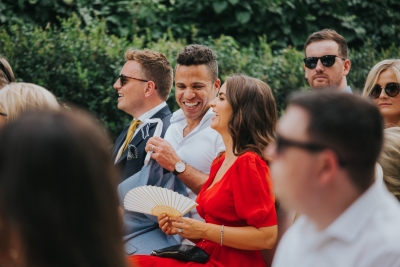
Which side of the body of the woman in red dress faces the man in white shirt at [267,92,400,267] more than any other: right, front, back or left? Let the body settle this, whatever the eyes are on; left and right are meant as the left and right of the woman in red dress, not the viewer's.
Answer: left

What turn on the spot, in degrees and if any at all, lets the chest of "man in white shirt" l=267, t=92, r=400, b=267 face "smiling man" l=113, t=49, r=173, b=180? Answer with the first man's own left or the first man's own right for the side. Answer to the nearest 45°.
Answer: approximately 45° to the first man's own right

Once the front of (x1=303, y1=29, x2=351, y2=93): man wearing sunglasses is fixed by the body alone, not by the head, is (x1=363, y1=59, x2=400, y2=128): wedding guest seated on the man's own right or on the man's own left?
on the man's own left

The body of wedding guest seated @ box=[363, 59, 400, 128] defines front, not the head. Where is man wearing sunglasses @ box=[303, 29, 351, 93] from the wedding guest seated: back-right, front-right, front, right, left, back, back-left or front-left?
right

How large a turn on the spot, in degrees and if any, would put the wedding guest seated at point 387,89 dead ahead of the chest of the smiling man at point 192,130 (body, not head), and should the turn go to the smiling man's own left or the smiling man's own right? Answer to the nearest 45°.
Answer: approximately 135° to the smiling man's own left

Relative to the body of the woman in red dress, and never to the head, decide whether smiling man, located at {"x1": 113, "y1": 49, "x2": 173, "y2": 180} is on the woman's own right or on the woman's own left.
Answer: on the woman's own right
